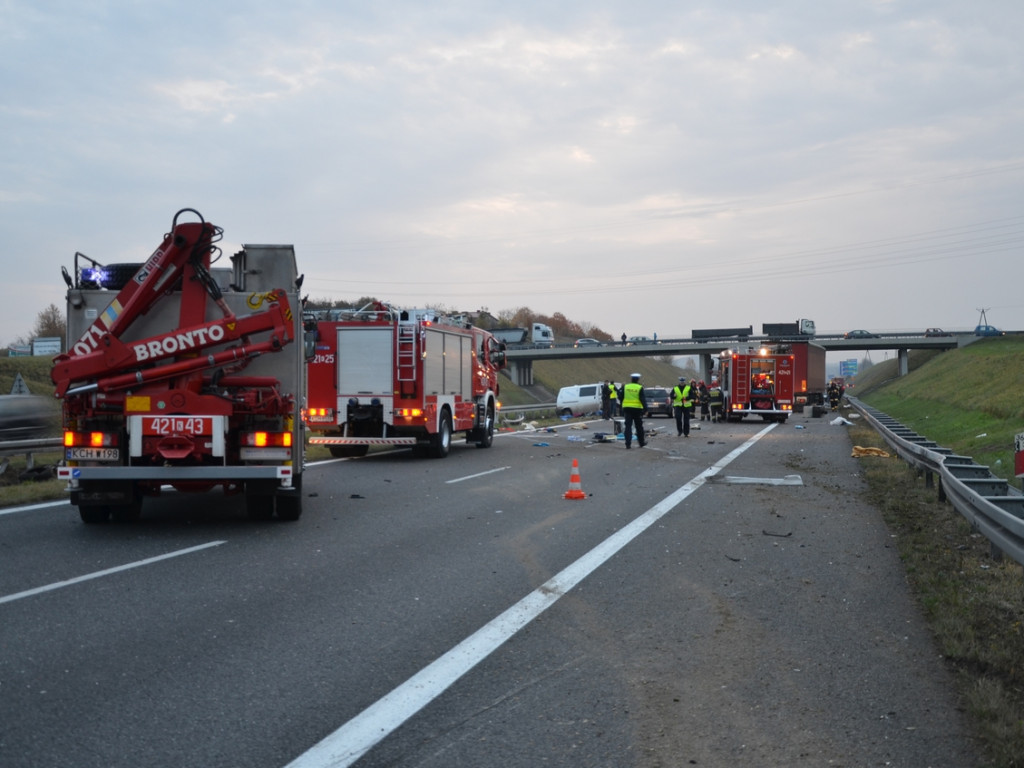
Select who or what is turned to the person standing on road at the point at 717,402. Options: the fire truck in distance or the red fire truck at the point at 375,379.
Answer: the red fire truck

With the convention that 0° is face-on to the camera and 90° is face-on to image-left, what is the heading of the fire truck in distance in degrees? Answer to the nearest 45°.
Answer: approximately 180°

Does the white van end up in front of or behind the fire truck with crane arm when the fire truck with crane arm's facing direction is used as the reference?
in front

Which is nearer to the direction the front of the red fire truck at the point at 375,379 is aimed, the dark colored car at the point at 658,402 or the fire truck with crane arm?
the dark colored car

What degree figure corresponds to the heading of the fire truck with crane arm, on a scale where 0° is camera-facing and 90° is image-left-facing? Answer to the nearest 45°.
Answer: approximately 180°

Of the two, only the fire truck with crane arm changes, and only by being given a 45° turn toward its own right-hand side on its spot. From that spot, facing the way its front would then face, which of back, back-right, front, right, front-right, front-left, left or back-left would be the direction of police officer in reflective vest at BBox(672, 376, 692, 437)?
front

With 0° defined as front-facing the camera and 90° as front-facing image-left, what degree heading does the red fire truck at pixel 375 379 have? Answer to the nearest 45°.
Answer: approximately 225°

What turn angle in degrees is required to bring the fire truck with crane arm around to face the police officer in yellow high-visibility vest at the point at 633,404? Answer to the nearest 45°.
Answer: approximately 45° to its right

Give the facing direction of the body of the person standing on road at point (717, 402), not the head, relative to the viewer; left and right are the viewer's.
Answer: facing away from the viewer

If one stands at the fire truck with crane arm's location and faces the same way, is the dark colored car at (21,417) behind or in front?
in front
